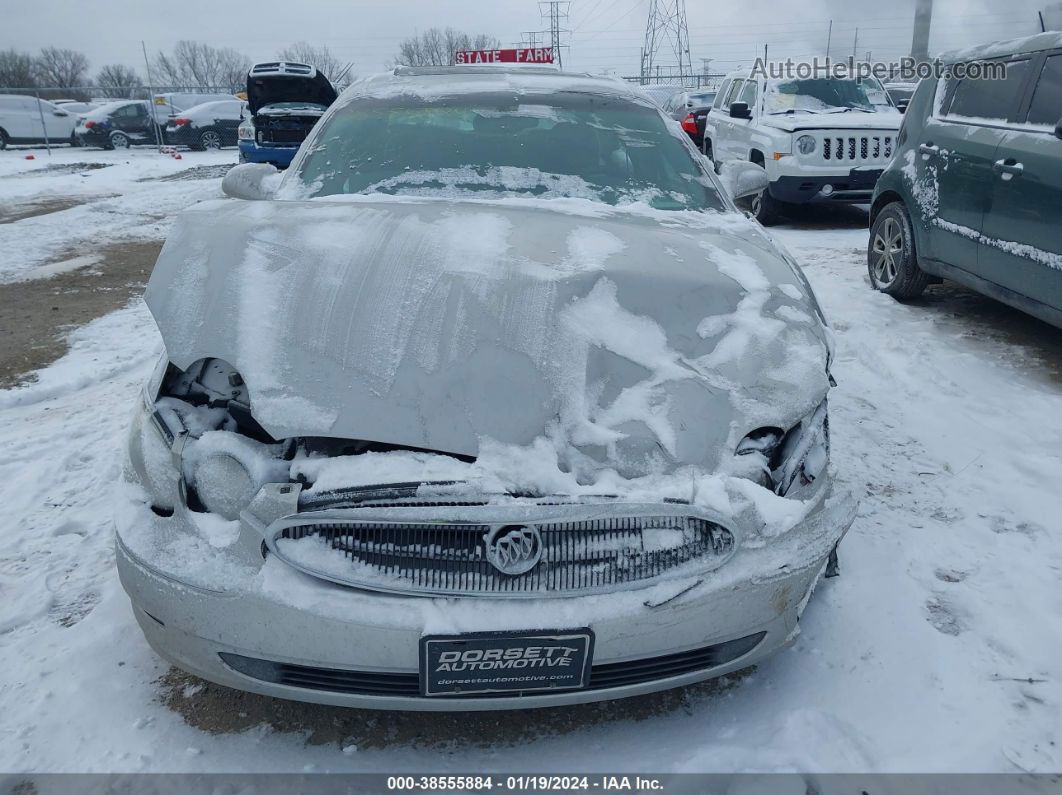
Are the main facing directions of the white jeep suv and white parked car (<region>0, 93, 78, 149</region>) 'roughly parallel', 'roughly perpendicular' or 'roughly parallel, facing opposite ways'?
roughly perpendicular

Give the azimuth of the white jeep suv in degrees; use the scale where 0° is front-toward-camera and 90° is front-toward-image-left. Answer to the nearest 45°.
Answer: approximately 315°

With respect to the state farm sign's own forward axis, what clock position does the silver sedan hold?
The silver sedan is roughly at 12 o'clock from the state farm sign.
